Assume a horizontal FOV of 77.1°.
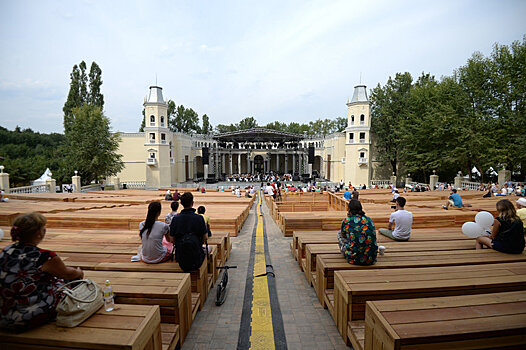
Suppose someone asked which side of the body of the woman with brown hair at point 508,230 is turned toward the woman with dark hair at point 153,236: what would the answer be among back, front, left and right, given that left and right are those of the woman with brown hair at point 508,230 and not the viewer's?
left

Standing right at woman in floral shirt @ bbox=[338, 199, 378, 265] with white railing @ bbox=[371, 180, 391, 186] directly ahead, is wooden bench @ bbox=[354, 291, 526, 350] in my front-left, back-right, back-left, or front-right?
back-right

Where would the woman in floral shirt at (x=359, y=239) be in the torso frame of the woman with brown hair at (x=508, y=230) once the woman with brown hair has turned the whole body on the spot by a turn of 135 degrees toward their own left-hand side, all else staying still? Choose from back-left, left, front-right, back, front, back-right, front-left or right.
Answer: front-right

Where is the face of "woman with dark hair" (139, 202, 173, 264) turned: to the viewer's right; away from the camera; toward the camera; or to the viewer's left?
away from the camera

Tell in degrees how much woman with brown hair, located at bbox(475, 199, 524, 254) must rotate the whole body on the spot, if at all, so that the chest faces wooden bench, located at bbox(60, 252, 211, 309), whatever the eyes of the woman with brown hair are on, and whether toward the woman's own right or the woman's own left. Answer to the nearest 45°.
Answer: approximately 90° to the woman's own left

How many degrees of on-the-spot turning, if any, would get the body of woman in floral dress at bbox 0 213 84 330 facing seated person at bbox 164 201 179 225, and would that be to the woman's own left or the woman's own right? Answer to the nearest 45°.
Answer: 0° — they already face them

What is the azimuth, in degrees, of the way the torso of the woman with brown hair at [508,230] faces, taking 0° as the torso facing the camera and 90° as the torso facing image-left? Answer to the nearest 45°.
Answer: approximately 135°

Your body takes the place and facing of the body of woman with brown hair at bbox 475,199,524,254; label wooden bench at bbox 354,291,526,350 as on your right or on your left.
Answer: on your left

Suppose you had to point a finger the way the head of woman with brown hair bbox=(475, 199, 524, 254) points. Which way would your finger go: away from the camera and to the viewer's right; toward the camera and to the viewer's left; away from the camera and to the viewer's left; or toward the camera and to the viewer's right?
away from the camera and to the viewer's left

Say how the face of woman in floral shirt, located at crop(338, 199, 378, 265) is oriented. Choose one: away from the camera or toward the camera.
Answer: away from the camera

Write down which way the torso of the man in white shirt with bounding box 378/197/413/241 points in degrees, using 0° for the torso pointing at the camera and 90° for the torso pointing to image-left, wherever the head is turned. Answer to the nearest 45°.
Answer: approximately 135°
